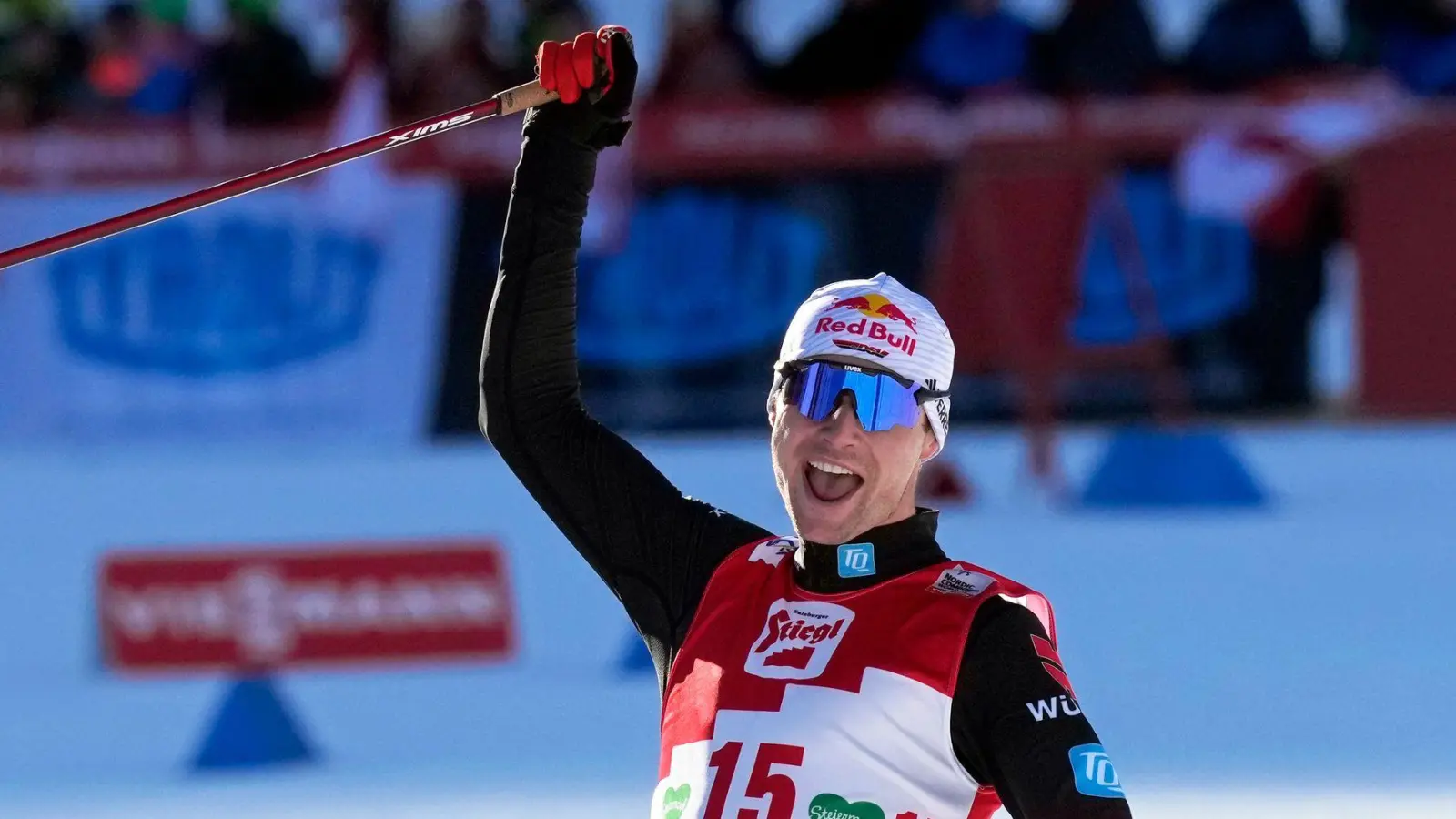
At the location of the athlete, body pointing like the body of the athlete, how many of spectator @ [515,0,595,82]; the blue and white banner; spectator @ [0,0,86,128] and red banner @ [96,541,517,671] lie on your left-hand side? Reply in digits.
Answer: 0

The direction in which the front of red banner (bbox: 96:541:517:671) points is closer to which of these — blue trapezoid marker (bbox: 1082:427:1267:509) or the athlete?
the athlete

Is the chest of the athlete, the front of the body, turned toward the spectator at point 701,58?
no

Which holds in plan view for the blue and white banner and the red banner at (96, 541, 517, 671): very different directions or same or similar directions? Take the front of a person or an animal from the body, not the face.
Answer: same or similar directions

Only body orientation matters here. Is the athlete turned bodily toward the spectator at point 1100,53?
no

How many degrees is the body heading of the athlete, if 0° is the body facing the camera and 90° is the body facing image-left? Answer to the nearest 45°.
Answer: approximately 45°

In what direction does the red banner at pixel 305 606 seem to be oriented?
toward the camera

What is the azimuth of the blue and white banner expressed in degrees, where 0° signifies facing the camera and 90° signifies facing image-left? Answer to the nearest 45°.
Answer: approximately 0°

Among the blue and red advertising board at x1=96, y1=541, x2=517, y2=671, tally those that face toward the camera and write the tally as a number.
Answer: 2

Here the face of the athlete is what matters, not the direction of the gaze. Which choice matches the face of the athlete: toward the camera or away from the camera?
toward the camera

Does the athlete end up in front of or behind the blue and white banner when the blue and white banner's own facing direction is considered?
in front

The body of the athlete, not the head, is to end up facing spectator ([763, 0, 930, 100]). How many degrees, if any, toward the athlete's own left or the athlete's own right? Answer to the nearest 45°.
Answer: approximately 135° to the athlete's own right
